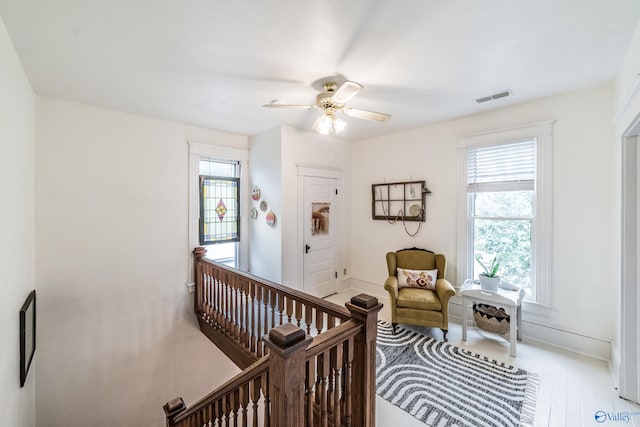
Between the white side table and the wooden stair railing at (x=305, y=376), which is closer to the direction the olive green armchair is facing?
the wooden stair railing

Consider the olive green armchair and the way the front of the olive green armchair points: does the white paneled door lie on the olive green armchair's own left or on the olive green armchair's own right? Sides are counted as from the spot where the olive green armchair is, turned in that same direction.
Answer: on the olive green armchair's own right

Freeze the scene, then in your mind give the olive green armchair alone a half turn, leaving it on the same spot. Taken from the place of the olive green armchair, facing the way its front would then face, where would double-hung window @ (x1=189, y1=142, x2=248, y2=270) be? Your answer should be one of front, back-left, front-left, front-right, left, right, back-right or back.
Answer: left

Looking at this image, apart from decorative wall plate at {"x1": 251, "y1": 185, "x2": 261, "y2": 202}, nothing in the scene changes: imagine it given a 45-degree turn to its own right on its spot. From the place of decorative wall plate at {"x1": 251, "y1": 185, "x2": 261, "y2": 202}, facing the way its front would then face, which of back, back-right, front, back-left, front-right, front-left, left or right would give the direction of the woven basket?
back-left

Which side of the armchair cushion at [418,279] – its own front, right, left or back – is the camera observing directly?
front

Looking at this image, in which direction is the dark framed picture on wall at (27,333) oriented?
to the viewer's right

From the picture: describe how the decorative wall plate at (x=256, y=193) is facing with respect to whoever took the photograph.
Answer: facing the viewer and to the left of the viewer

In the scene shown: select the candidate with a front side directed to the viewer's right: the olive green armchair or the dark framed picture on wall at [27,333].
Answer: the dark framed picture on wall

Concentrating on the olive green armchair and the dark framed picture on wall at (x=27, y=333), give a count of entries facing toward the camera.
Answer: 1

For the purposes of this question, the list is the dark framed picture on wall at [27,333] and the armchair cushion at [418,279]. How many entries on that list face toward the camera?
1

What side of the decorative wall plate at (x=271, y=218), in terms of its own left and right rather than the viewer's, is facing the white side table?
left

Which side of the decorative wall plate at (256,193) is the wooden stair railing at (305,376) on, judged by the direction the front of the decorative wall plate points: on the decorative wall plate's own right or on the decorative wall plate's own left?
on the decorative wall plate's own left
